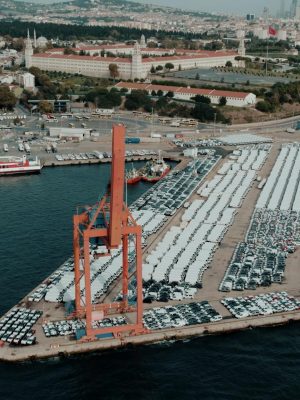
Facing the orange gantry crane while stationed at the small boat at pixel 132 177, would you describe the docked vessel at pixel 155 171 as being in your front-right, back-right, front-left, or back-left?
back-left

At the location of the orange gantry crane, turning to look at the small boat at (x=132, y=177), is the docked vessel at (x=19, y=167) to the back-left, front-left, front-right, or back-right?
front-left

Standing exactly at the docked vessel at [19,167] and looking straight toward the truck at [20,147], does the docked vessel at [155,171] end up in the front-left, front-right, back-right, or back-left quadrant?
back-right
